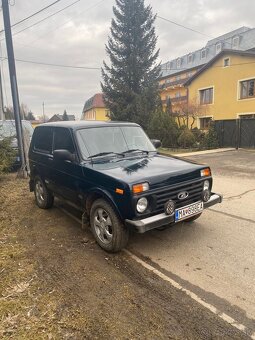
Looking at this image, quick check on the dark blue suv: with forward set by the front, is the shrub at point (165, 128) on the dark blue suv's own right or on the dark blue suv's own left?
on the dark blue suv's own left

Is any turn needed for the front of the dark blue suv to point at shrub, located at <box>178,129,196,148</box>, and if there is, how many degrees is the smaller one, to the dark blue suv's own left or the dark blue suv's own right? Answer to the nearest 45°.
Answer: approximately 135° to the dark blue suv's own left

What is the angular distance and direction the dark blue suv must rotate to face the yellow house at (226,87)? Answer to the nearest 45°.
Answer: approximately 90° to its left

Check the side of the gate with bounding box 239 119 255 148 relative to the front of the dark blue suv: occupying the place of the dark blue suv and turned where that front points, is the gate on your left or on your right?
on your left

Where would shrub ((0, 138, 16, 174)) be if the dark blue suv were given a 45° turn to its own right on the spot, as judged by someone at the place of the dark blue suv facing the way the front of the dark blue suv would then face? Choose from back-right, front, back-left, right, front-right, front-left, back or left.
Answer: back-right

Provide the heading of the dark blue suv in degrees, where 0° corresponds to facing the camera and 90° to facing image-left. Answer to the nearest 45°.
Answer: approximately 315°

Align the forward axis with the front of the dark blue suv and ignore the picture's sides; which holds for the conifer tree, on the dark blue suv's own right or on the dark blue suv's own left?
on the dark blue suv's own left

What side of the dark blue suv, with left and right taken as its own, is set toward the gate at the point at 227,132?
left

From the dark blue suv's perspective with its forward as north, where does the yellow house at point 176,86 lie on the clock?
The yellow house is roughly at 8 o'clock from the dark blue suv.
